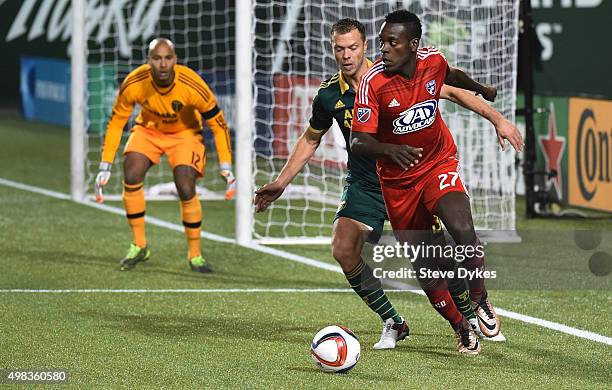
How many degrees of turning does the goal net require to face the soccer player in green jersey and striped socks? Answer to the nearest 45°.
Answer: approximately 90° to its left

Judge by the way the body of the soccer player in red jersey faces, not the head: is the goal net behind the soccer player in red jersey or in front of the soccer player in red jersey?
behind

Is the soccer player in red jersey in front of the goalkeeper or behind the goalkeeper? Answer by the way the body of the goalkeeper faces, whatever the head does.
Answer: in front

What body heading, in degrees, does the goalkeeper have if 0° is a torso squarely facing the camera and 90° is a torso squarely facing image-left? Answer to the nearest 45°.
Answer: approximately 0°

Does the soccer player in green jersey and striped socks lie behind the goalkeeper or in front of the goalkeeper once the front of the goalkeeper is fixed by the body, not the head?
in front

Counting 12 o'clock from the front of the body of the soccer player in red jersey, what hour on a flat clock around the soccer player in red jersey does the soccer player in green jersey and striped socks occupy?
The soccer player in green jersey and striped socks is roughly at 5 o'clock from the soccer player in red jersey.

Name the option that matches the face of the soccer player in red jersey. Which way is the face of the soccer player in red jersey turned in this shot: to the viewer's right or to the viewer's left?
to the viewer's left
